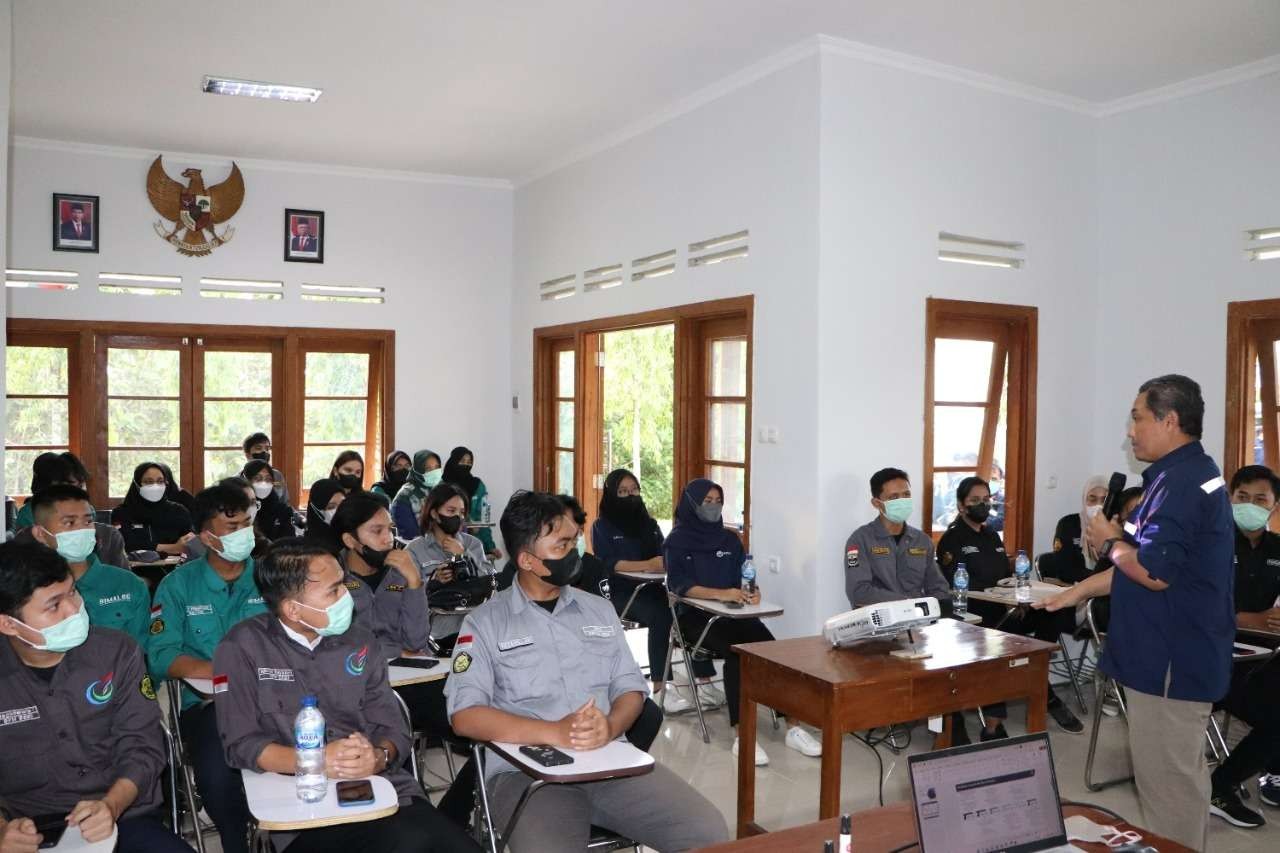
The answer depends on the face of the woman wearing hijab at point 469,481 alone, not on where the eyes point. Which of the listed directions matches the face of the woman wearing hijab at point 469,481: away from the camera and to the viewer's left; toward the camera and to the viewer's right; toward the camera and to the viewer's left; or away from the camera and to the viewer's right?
toward the camera and to the viewer's right

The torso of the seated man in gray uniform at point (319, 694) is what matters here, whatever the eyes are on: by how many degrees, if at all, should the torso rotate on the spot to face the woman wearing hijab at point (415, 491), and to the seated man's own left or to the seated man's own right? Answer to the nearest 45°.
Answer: approximately 135° to the seated man's own left

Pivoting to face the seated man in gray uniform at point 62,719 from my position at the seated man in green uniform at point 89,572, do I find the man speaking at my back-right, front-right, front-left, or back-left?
front-left

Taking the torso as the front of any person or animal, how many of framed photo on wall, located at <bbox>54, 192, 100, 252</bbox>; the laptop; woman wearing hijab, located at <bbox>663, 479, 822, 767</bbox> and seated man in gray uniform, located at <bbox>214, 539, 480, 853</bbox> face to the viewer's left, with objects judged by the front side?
0

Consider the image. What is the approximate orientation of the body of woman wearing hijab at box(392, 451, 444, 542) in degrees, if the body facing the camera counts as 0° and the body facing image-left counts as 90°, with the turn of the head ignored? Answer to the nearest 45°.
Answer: approximately 315°

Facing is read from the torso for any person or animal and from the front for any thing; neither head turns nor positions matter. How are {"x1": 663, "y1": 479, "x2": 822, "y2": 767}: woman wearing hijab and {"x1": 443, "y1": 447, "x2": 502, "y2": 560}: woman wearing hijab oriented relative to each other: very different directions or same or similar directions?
same or similar directions

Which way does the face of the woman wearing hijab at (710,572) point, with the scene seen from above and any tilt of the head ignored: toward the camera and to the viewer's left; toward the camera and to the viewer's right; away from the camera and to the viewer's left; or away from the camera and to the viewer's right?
toward the camera and to the viewer's right

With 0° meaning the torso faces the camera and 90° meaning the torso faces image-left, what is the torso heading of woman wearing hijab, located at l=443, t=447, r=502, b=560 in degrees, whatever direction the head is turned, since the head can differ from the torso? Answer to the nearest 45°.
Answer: approximately 315°

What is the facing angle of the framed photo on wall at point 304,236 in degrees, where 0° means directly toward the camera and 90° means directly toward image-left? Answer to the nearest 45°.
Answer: approximately 0°

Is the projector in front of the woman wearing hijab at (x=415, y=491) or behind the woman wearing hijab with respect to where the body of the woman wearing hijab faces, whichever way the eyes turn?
in front

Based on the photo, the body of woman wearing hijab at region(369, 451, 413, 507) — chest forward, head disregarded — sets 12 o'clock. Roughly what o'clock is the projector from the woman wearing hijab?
The projector is roughly at 1 o'clock from the woman wearing hijab.

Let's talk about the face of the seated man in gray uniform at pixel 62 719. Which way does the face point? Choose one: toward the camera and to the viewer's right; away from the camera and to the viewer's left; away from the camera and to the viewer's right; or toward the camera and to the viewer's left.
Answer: toward the camera and to the viewer's right

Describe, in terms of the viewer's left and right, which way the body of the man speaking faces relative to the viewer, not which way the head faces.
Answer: facing to the left of the viewer

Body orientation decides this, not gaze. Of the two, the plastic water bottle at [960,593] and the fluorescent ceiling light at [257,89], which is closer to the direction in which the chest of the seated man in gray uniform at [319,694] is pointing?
the plastic water bottle

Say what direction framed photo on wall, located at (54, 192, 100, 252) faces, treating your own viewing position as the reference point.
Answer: facing the viewer

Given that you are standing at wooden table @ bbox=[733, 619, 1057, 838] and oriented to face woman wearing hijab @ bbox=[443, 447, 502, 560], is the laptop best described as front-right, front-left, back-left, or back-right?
back-left

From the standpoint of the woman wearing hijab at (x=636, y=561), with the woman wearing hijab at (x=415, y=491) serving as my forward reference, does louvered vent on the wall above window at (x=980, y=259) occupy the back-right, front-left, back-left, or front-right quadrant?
back-right

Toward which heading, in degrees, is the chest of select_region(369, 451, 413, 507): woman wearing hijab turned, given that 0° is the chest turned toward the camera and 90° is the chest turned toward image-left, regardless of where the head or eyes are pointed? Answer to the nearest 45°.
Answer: approximately 315°

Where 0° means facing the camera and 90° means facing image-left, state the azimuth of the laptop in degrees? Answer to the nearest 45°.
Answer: approximately 0°
